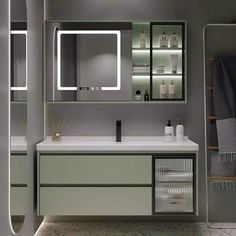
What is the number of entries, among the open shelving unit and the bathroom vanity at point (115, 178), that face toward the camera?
2

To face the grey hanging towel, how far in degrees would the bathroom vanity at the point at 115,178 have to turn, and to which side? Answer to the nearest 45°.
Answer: approximately 90° to its left

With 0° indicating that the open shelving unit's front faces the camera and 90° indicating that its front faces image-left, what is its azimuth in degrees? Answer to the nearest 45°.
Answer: approximately 0°

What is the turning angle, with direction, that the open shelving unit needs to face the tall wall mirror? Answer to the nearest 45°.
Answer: approximately 45° to its right
